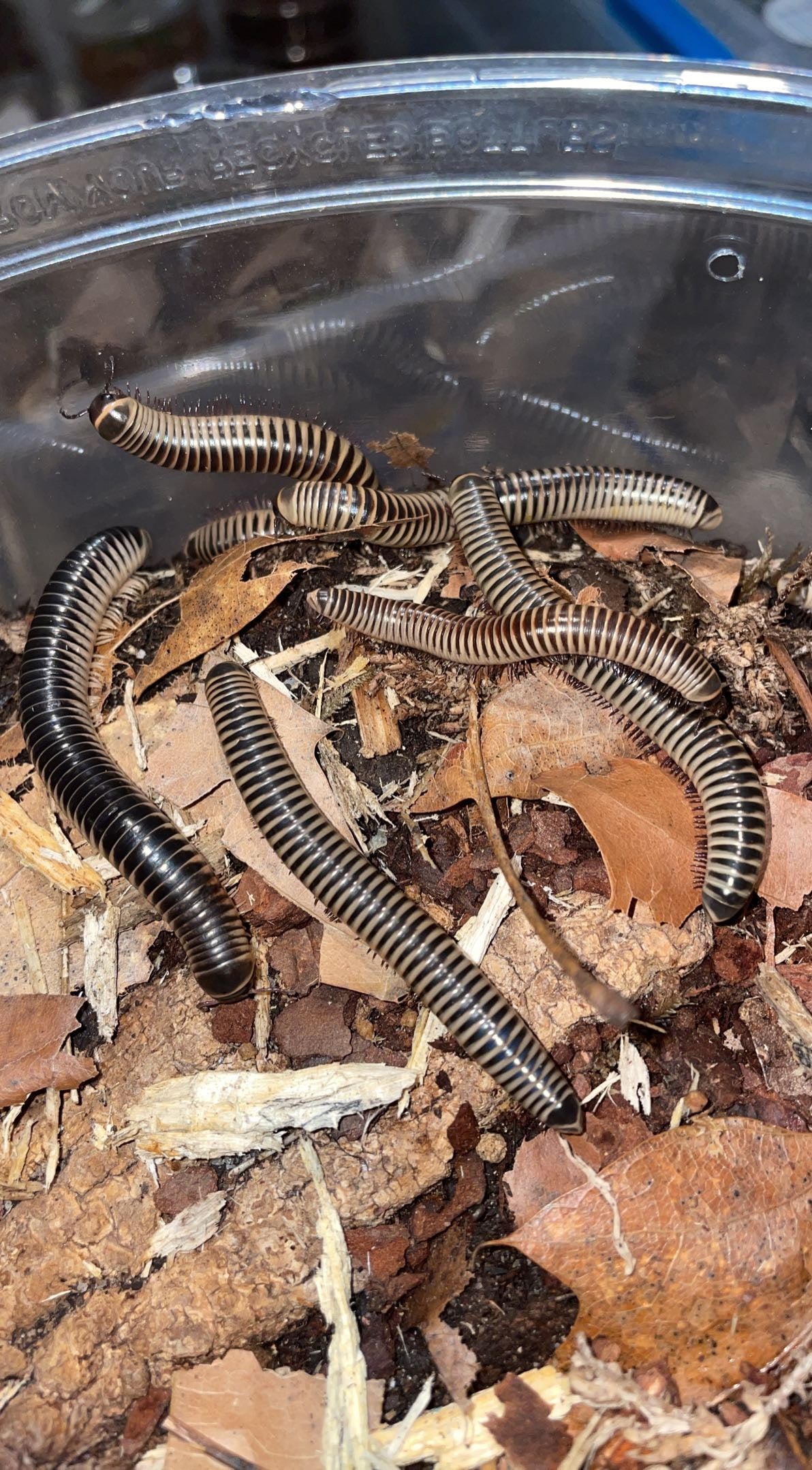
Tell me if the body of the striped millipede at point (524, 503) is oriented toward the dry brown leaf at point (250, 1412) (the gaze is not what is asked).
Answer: no

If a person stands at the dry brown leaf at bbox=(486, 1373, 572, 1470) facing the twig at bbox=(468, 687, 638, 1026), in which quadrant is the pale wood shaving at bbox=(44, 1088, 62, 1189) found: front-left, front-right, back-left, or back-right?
front-left

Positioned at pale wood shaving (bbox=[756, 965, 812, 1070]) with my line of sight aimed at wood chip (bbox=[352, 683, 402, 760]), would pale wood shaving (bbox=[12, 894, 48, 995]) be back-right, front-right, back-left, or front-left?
front-left

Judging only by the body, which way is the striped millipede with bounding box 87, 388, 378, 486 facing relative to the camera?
to the viewer's left
